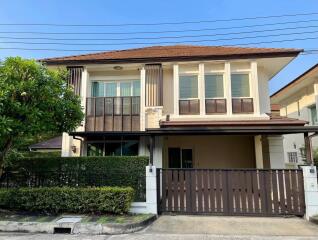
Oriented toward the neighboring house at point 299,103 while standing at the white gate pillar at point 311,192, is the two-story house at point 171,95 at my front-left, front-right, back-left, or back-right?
front-left

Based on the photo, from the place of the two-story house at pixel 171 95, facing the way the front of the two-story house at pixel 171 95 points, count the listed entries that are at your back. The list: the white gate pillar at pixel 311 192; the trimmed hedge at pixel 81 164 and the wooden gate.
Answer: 0

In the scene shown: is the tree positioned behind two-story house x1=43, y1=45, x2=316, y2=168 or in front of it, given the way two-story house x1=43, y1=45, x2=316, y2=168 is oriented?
in front

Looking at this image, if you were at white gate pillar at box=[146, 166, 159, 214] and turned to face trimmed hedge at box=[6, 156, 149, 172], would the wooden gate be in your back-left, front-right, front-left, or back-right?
back-right

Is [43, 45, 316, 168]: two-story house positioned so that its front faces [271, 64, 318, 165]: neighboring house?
no

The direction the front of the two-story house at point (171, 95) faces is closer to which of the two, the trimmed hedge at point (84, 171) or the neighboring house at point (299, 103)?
the trimmed hedge

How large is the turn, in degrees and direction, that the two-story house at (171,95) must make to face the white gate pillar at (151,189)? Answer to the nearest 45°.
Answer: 0° — it already faces it

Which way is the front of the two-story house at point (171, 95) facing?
toward the camera

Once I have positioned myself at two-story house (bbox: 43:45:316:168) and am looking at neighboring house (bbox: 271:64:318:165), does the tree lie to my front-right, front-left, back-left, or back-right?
back-right

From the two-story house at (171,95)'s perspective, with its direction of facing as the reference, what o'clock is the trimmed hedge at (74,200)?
The trimmed hedge is roughly at 1 o'clock from the two-story house.

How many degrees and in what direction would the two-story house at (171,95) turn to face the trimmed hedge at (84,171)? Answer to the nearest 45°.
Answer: approximately 45° to its right

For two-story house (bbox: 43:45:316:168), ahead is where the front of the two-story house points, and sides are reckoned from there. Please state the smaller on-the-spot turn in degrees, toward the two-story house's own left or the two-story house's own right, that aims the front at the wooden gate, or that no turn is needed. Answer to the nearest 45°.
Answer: approximately 45° to the two-story house's own left

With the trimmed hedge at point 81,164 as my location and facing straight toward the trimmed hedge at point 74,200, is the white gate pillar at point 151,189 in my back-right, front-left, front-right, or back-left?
front-left

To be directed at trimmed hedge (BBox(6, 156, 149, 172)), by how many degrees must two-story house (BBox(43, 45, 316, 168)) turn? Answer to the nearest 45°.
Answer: approximately 45° to its right
